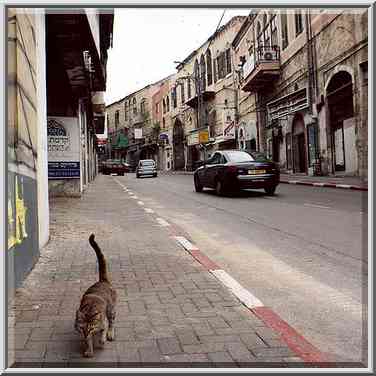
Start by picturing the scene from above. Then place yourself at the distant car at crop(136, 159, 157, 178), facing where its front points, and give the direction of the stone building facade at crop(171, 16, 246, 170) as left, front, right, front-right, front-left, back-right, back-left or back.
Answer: back-left

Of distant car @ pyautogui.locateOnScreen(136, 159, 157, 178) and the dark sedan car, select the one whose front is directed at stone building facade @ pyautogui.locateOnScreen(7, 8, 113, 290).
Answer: the distant car

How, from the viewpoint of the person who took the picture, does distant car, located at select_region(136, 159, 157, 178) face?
facing the viewer

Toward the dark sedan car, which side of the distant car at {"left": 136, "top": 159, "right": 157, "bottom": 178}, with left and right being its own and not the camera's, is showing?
front

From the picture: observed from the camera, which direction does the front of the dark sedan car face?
facing away from the viewer and to the left of the viewer

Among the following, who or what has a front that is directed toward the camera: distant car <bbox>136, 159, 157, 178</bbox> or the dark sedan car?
the distant car

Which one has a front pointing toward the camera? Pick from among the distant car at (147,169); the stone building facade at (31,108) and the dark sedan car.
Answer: the distant car

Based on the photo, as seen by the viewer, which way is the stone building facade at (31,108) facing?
to the viewer's right

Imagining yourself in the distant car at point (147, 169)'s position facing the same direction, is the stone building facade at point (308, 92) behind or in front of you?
in front

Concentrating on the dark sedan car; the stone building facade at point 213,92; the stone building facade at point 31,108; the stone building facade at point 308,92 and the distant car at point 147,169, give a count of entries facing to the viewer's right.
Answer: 1

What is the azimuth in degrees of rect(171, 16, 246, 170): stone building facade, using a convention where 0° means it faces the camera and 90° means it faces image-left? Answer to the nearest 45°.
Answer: approximately 45°

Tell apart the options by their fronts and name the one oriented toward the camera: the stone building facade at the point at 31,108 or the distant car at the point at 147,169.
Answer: the distant car

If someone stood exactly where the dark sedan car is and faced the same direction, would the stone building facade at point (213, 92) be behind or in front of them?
in front

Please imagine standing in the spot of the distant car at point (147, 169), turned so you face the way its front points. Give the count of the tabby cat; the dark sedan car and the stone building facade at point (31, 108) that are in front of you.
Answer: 3

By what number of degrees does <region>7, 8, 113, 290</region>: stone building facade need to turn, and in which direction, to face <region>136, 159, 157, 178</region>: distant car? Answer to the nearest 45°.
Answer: approximately 90° to its left

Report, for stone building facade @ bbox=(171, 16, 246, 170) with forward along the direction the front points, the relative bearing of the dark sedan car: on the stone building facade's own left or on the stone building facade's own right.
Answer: on the stone building facade's own left
